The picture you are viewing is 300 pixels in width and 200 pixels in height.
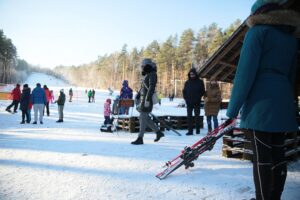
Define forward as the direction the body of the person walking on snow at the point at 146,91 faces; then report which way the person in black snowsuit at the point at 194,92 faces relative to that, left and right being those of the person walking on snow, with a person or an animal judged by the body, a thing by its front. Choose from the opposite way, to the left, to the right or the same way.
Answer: to the left

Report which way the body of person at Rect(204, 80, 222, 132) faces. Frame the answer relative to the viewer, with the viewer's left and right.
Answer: facing away from the viewer

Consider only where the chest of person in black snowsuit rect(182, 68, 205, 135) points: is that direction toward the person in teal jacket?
yes

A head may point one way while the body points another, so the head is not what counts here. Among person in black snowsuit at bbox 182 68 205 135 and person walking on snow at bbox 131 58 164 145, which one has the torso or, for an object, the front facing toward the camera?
the person in black snowsuit

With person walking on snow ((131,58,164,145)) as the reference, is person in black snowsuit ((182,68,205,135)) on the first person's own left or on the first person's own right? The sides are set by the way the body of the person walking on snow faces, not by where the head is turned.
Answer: on the first person's own right

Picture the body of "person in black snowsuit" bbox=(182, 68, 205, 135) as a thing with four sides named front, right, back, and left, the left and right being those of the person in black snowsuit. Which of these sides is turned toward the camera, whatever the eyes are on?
front

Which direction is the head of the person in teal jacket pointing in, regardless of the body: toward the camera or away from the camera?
away from the camera

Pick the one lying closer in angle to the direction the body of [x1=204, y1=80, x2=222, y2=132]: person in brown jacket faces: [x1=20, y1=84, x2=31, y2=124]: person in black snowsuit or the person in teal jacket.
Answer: the person in black snowsuit
